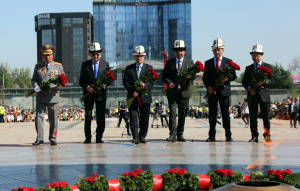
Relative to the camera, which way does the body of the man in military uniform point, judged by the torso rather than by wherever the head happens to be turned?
toward the camera

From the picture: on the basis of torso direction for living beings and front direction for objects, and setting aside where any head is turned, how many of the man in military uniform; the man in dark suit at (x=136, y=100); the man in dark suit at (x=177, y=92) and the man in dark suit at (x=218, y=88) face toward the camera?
4

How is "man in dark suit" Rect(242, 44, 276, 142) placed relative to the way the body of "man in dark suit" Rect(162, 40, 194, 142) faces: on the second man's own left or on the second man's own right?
on the second man's own left

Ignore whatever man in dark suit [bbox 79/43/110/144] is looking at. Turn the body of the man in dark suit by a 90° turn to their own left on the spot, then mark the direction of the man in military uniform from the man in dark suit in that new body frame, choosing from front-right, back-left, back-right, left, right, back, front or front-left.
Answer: back

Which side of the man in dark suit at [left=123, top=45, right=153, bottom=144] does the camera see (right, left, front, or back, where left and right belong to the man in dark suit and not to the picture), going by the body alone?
front

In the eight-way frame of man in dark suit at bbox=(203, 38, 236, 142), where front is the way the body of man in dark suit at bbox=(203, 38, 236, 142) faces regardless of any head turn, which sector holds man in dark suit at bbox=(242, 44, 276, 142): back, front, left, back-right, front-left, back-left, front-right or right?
left

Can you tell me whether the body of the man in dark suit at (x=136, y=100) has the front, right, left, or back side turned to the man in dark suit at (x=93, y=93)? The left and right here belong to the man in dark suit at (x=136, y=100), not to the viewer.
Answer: right

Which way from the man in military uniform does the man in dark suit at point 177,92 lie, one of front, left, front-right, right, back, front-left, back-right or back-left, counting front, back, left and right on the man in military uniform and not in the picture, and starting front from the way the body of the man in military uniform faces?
left

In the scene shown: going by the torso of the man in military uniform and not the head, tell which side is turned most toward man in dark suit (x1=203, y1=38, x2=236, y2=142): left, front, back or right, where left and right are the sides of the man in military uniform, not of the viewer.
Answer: left

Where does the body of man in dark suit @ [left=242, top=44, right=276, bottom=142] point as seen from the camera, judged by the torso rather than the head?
toward the camera
